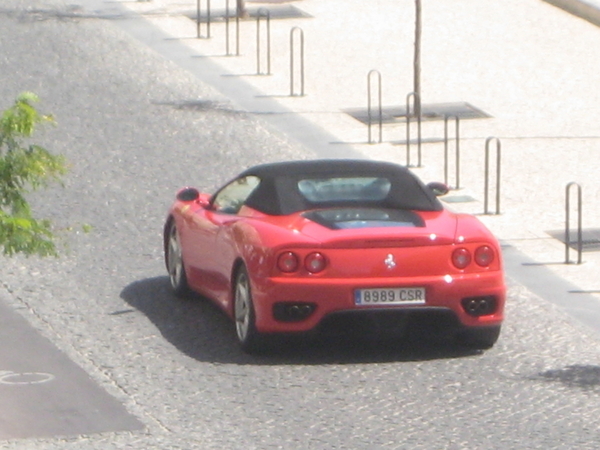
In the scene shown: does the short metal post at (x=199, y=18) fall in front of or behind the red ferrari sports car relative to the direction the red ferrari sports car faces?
in front

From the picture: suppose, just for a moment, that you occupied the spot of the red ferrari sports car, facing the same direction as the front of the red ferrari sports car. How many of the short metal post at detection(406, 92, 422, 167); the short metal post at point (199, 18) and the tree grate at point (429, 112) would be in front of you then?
3

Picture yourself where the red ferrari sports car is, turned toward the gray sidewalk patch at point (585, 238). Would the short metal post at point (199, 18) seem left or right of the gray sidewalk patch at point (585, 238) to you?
left

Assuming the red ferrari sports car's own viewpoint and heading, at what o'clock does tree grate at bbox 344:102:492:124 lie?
The tree grate is roughly at 12 o'clock from the red ferrari sports car.

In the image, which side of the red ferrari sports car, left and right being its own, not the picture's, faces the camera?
back

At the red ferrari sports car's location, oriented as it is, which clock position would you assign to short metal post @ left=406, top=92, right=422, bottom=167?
The short metal post is roughly at 12 o'clock from the red ferrari sports car.

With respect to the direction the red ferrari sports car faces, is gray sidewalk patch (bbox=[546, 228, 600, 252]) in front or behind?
in front
